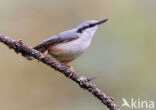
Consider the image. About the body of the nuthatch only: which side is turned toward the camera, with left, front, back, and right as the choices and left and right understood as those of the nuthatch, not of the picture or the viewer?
right
